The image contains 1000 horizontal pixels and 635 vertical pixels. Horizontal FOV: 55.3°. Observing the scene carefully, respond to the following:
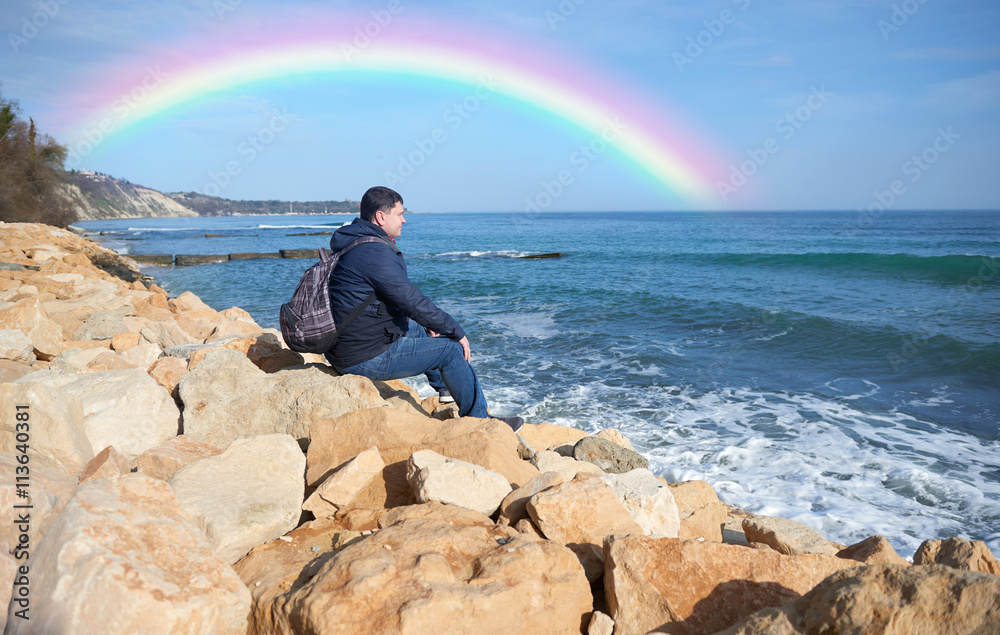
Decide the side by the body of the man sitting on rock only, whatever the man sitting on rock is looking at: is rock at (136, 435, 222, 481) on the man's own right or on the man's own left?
on the man's own right

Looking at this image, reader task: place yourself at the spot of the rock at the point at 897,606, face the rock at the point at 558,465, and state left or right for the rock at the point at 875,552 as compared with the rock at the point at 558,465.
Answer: right

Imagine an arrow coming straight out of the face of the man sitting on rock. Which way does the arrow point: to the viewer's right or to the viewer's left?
to the viewer's right

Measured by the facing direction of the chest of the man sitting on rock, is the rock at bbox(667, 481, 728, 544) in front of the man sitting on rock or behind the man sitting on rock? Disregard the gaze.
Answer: in front

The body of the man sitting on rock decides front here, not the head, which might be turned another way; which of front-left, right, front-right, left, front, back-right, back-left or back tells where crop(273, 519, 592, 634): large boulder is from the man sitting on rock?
right

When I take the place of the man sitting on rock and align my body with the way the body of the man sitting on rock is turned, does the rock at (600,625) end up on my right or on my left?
on my right

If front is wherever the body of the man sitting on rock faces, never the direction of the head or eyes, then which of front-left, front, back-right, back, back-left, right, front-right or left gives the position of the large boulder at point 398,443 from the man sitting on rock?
right

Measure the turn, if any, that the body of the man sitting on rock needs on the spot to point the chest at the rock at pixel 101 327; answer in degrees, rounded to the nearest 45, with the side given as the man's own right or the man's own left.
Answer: approximately 135° to the man's own left

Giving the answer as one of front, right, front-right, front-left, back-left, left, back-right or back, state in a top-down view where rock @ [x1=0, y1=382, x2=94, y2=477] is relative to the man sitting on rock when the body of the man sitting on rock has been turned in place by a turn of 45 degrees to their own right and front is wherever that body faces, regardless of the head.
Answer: right

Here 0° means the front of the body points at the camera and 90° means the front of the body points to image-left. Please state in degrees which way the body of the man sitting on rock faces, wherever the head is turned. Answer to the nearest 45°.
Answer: approximately 270°

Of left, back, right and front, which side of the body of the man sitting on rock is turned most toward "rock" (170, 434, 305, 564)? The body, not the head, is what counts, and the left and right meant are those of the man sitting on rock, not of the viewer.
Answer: right

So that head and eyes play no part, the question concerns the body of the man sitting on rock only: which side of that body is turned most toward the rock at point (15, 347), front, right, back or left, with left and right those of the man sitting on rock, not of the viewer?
back
